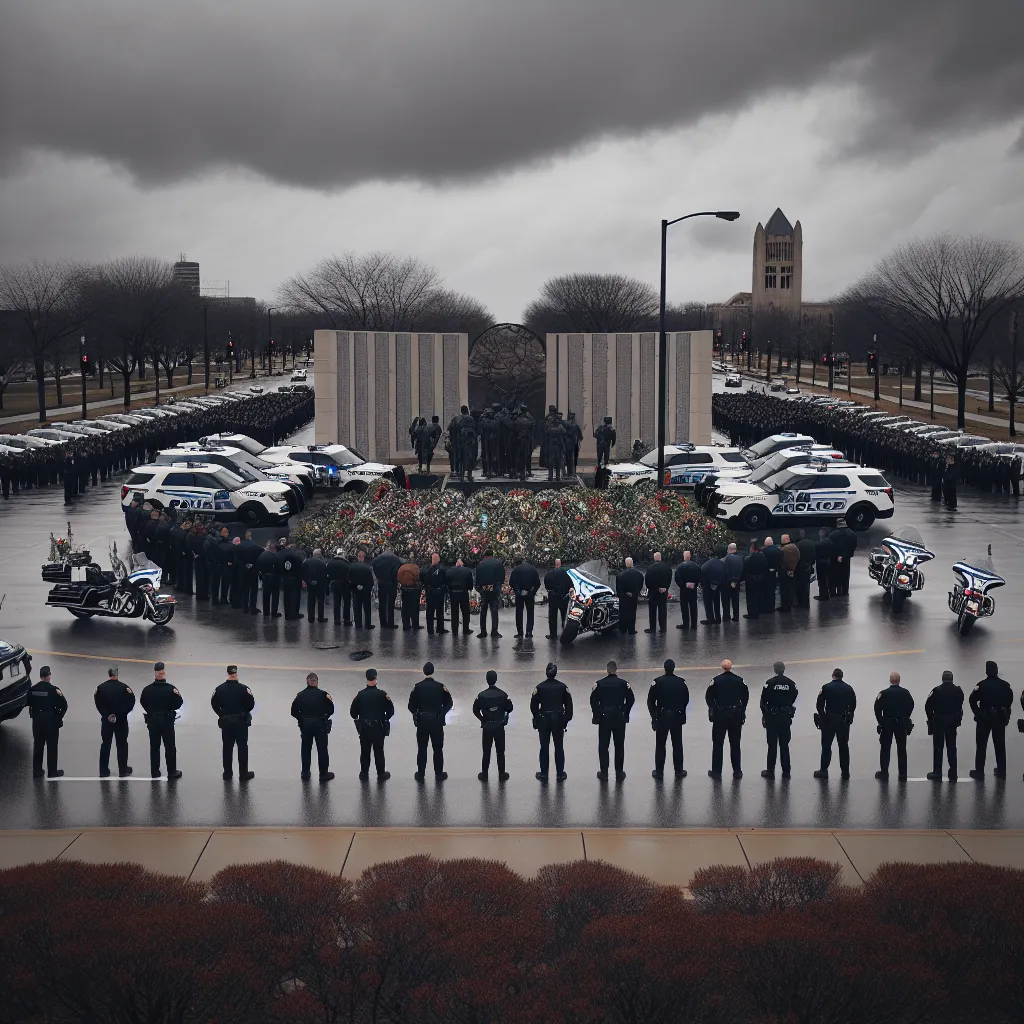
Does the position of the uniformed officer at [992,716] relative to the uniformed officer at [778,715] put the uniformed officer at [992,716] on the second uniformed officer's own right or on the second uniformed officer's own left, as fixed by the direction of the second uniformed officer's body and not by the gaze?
on the second uniformed officer's own right

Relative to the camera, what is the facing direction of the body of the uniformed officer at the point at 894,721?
away from the camera

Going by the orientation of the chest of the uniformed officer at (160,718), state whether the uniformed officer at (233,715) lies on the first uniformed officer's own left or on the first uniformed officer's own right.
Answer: on the first uniformed officer's own right

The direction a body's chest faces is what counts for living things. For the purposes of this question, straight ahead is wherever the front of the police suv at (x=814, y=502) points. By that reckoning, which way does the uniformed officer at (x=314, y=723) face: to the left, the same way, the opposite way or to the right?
to the right

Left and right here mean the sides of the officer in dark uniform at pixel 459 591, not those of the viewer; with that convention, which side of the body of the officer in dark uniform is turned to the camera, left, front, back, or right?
back

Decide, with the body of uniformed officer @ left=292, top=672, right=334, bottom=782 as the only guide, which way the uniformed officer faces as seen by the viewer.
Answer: away from the camera

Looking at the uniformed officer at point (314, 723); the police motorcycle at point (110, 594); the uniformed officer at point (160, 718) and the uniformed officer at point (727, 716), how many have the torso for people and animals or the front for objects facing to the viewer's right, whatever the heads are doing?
1

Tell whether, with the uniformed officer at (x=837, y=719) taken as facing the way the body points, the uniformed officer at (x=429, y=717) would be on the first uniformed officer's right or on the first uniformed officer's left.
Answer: on the first uniformed officer's left

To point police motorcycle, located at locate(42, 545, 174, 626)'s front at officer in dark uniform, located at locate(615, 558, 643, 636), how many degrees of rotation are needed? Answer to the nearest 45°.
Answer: approximately 45° to its right

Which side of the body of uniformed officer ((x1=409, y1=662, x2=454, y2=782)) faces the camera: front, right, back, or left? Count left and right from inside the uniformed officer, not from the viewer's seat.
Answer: back

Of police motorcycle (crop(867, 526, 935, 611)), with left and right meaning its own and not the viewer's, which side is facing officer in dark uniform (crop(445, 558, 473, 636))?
right
